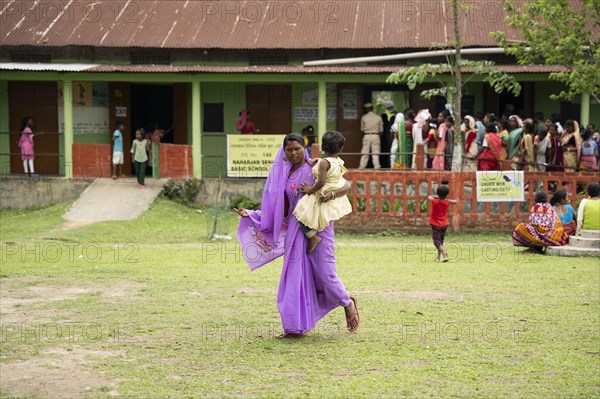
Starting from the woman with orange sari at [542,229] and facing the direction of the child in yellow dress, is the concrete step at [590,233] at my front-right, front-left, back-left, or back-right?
back-left

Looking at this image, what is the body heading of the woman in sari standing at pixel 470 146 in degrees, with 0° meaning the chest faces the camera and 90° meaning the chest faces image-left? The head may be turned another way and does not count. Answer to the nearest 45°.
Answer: approximately 90°

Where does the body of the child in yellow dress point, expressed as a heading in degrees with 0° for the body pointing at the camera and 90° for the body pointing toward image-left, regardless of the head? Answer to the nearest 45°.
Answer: approximately 135°
